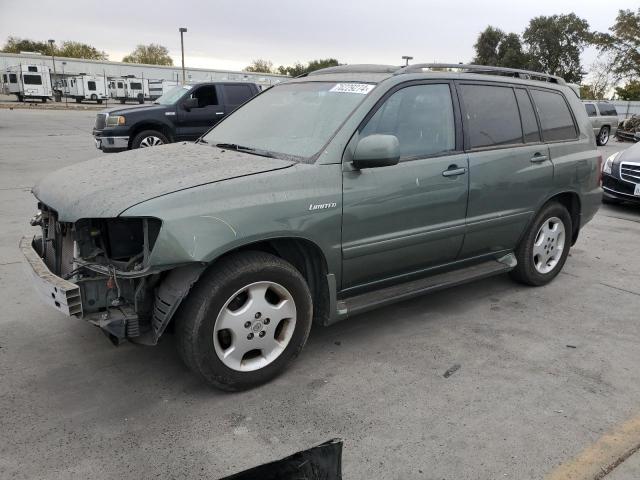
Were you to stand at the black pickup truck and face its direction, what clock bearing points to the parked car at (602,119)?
The parked car is roughly at 7 o'clock from the black pickup truck.

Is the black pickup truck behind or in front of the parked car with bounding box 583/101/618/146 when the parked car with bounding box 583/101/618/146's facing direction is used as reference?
in front

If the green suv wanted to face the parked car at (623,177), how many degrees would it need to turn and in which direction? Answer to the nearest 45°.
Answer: approximately 180°

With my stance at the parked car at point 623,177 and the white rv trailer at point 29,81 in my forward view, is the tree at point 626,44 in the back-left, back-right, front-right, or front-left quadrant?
front-right

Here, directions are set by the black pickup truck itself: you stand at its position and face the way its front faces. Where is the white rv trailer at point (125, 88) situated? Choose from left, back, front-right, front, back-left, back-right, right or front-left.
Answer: back-right

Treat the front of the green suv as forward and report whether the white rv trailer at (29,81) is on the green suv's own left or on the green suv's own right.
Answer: on the green suv's own right

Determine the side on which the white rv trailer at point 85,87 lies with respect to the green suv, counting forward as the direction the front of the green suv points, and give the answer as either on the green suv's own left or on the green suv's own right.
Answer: on the green suv's own right

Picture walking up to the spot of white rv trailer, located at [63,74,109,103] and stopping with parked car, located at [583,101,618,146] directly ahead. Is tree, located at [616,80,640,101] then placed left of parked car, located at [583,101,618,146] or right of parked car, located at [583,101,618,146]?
left

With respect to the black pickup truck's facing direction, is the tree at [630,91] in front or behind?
behind

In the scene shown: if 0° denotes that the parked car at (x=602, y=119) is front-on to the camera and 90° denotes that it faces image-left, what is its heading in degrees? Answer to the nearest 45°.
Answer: approximately 45°

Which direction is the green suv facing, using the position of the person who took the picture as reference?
facing the viewer and to the left of the viewer

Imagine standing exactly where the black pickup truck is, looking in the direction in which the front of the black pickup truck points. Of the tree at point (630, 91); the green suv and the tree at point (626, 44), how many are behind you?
2

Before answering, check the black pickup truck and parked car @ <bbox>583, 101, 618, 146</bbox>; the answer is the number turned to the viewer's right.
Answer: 0

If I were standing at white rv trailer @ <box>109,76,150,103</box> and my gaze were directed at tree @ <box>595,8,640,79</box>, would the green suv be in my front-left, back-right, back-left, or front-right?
front-right

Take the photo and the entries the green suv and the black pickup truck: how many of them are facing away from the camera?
0

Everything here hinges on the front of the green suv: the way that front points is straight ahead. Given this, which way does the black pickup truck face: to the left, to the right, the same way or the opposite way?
the same way
